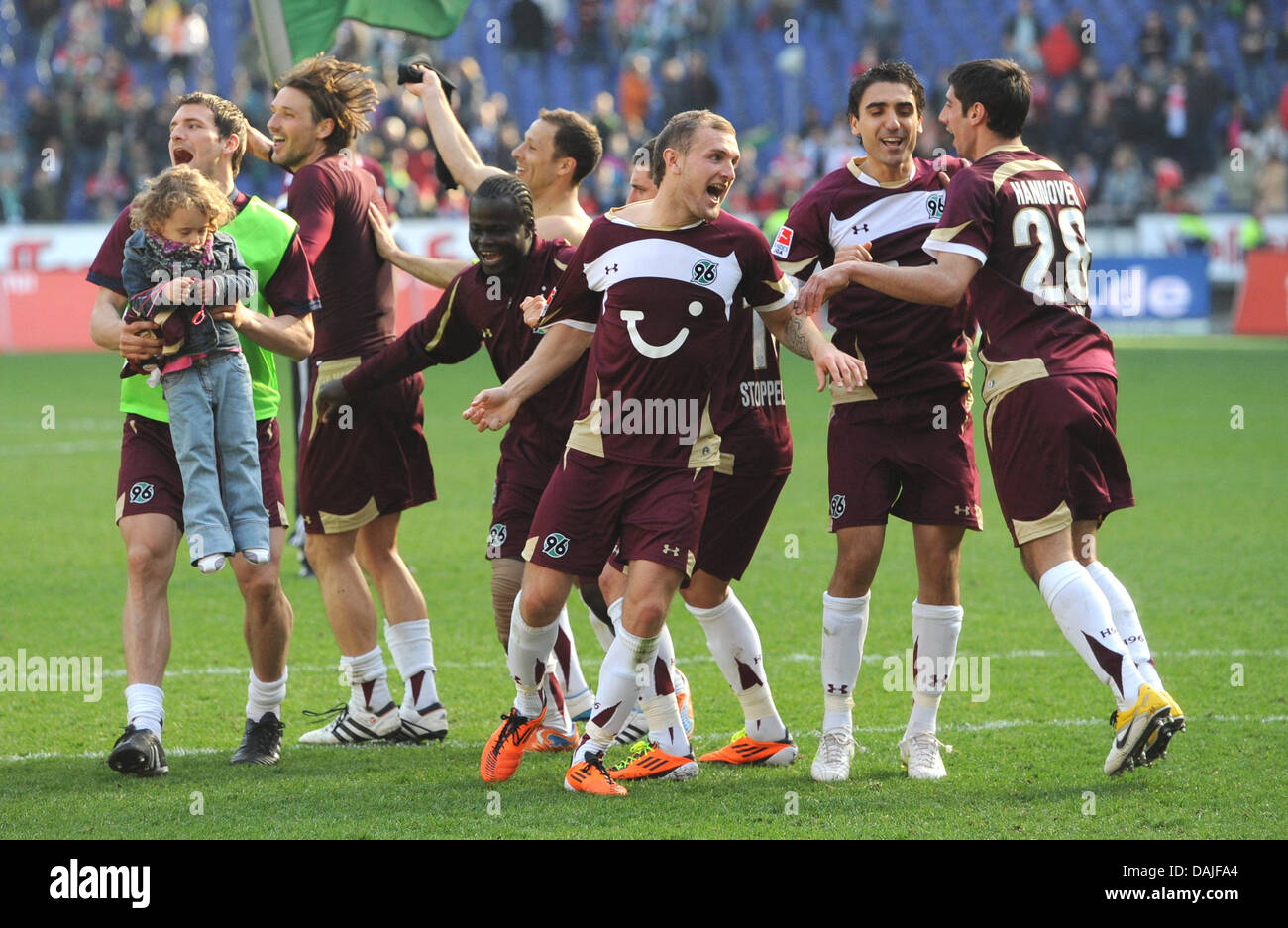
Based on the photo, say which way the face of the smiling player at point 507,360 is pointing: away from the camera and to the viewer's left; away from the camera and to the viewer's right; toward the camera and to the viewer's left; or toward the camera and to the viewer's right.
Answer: toward the camera and to the viewer's left

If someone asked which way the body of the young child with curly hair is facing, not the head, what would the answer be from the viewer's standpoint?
toward the camera

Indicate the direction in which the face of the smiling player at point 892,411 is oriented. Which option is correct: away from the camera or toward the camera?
toward the camera

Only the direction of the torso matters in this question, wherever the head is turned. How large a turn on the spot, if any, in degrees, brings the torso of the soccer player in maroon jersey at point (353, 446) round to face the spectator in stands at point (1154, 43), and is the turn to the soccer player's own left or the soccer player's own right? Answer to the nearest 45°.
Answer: approximately 135° to the soccer player's own right

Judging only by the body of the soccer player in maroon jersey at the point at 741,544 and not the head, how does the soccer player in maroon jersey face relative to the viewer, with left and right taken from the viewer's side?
facing away from the viewer and to the left of the viewer

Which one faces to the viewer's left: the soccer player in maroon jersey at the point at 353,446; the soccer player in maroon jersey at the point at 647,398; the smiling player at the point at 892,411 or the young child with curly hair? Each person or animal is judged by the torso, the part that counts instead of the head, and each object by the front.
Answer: the soccer player in maroon jersey at the point at 353,446

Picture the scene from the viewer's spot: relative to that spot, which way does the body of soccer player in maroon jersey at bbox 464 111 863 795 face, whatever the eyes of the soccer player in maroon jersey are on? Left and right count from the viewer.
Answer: facing the viewer

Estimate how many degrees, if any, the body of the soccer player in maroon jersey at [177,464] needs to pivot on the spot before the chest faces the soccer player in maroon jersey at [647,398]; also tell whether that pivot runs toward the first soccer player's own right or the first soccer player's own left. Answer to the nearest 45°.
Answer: approximately 45° to the first soccer player's own left

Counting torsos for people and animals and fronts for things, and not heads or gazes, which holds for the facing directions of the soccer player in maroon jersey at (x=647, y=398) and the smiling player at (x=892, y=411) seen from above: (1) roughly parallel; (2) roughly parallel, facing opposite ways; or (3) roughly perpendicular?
roughly parallel

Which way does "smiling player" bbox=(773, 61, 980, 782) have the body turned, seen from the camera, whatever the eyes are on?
toward the camera

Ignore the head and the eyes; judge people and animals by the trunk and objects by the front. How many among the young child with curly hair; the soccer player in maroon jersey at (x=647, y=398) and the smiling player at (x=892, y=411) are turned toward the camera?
3

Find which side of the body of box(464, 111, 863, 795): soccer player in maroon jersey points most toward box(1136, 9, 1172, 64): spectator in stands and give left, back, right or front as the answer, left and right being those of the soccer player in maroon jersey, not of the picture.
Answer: back

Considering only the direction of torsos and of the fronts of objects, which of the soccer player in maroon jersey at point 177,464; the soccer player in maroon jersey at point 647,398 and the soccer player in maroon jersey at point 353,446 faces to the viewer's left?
the soccer player in maroon jersey at point 353,446
